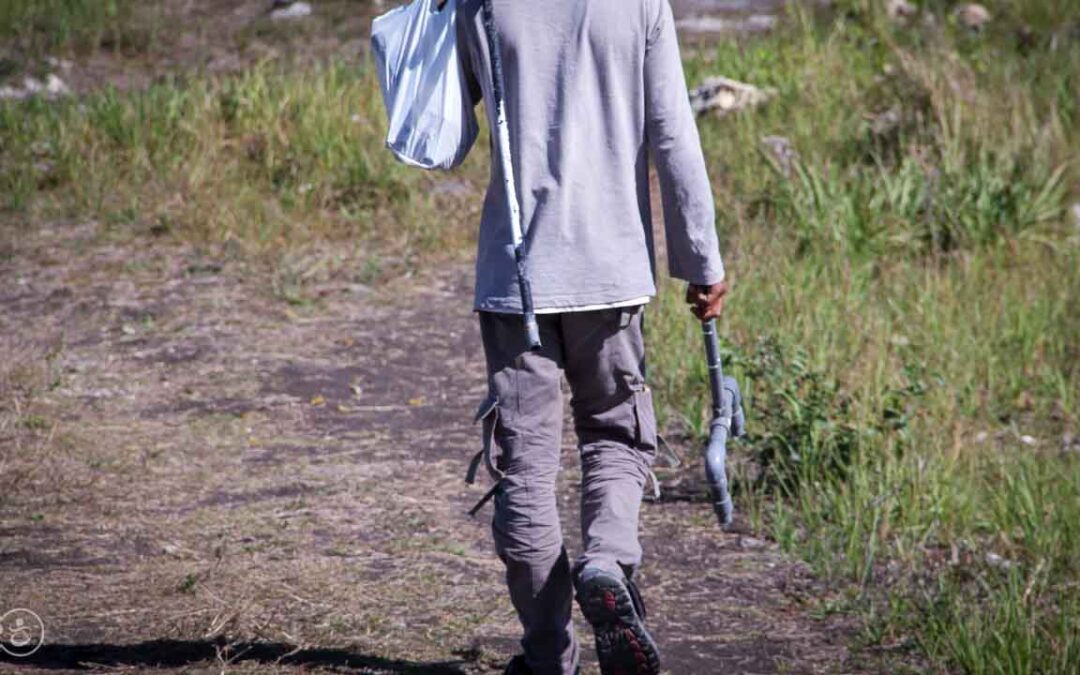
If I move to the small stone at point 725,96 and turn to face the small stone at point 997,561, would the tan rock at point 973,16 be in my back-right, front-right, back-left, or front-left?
back-left

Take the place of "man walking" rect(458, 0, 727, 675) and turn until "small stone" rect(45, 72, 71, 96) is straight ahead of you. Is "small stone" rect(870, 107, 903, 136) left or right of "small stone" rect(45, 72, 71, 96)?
right

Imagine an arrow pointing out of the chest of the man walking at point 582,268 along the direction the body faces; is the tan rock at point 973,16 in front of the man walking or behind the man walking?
in front

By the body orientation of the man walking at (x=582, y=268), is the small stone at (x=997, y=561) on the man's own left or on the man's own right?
on the man's own right

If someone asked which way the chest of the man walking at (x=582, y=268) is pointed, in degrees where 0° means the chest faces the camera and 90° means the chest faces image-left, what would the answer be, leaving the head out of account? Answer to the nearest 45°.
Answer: approximately 180°

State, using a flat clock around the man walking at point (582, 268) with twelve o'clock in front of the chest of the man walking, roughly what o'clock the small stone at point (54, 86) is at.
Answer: The small stone is roughly at 11 o'clock from the man walking.

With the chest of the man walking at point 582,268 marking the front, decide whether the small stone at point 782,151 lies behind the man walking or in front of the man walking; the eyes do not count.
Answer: in front
